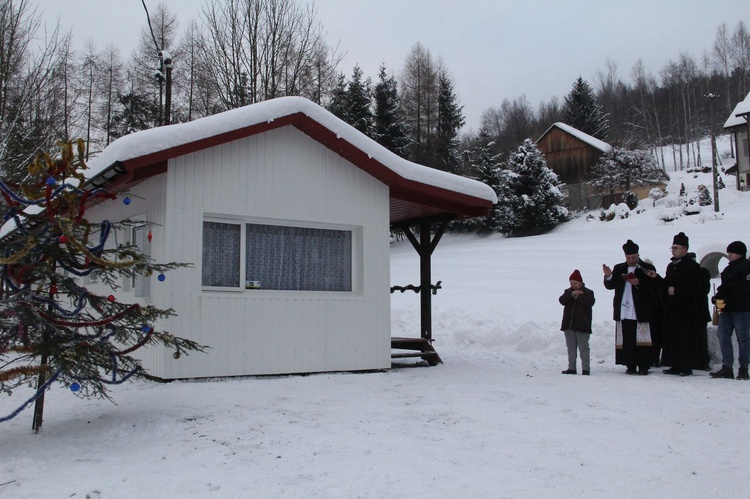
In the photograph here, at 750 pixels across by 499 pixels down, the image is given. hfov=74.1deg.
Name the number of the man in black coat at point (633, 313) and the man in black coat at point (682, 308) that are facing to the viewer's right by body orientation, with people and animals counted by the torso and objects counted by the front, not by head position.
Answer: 0

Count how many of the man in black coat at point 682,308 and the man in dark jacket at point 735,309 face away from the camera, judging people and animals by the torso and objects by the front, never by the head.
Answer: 0

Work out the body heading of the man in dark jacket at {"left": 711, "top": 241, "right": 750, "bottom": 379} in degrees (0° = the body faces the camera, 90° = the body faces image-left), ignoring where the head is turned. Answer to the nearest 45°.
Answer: approximately 45°

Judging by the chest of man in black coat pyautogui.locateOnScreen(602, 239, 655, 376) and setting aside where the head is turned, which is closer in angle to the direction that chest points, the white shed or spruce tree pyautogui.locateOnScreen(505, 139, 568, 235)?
the white shed

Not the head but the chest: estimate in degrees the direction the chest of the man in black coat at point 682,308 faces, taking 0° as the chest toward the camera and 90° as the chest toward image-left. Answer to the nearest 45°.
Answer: approximately 45°

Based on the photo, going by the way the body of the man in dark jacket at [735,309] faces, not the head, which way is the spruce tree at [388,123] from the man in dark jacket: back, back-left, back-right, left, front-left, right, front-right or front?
right

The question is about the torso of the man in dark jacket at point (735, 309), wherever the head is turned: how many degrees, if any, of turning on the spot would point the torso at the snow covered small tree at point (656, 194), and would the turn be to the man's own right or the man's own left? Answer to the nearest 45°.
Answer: approximately 135° to the man's own right

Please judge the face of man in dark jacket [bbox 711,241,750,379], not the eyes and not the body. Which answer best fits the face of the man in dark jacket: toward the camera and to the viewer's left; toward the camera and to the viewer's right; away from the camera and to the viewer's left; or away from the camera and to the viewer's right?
toward the camera and to the viewer's left

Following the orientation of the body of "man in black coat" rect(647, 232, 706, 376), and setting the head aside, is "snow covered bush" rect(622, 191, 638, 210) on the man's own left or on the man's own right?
on the man's own right

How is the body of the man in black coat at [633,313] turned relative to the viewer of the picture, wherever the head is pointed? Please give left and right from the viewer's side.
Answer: facing the viewer

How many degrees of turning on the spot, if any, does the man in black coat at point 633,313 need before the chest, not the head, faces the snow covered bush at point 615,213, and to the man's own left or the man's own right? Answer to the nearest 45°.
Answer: approximately 180°

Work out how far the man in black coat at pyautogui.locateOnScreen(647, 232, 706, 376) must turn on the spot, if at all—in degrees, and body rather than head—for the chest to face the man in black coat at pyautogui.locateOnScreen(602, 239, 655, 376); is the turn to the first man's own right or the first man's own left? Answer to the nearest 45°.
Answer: approximately 45° to the first man's own right

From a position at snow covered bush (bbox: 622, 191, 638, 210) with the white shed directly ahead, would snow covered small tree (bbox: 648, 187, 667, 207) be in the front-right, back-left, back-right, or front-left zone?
back-left

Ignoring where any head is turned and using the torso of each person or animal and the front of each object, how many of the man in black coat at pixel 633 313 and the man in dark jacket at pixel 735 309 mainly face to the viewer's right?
0

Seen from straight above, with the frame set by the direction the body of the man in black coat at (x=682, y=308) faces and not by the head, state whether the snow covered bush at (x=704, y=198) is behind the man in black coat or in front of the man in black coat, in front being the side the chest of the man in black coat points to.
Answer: behind

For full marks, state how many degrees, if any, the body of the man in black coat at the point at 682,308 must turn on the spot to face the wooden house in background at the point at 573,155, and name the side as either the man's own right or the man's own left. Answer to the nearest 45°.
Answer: approximately 135° to the man's own right
